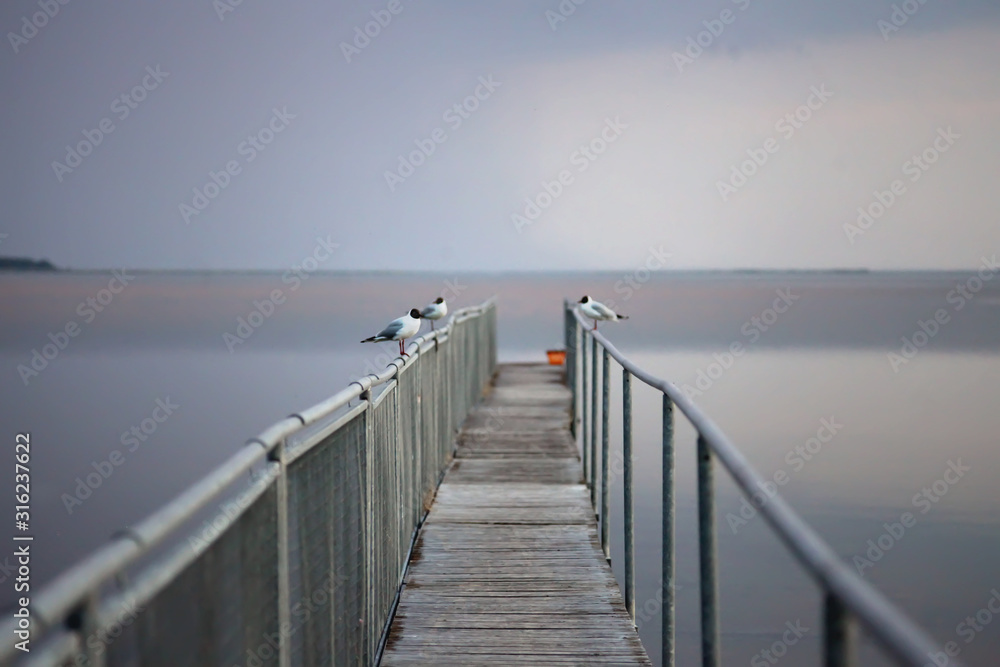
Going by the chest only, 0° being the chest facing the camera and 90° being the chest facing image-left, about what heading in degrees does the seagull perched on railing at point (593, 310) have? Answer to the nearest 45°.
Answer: approximately 90°

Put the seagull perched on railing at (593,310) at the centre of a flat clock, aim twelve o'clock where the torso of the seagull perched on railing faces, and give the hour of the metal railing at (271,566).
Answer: The metal railing is roughly at 9 o'clock from the seagull perched on railing.

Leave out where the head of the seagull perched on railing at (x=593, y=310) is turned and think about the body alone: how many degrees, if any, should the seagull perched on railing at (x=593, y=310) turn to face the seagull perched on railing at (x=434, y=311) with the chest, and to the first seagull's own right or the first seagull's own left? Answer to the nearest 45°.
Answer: approximately 45° to the first seagull's own left
